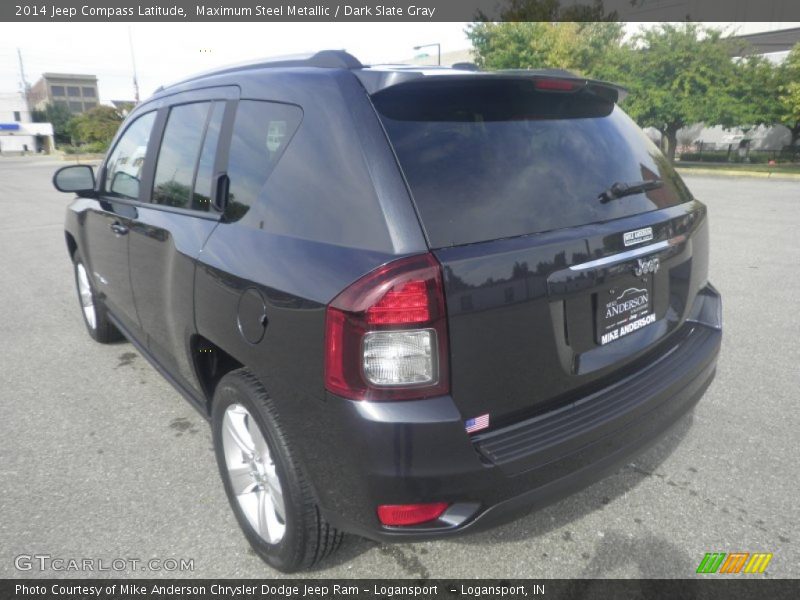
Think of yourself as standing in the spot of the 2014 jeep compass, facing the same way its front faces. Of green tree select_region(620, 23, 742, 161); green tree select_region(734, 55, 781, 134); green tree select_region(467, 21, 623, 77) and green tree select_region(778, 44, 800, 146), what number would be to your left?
0

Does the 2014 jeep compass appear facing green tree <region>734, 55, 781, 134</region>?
no

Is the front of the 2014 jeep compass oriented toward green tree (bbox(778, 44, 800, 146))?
no

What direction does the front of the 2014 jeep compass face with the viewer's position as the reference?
facing away from the viewer and to the left of the viewer

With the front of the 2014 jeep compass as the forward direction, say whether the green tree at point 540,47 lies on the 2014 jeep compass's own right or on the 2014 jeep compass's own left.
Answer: on the 2014 jeep compass's own right

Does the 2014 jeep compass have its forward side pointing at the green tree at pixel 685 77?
no
